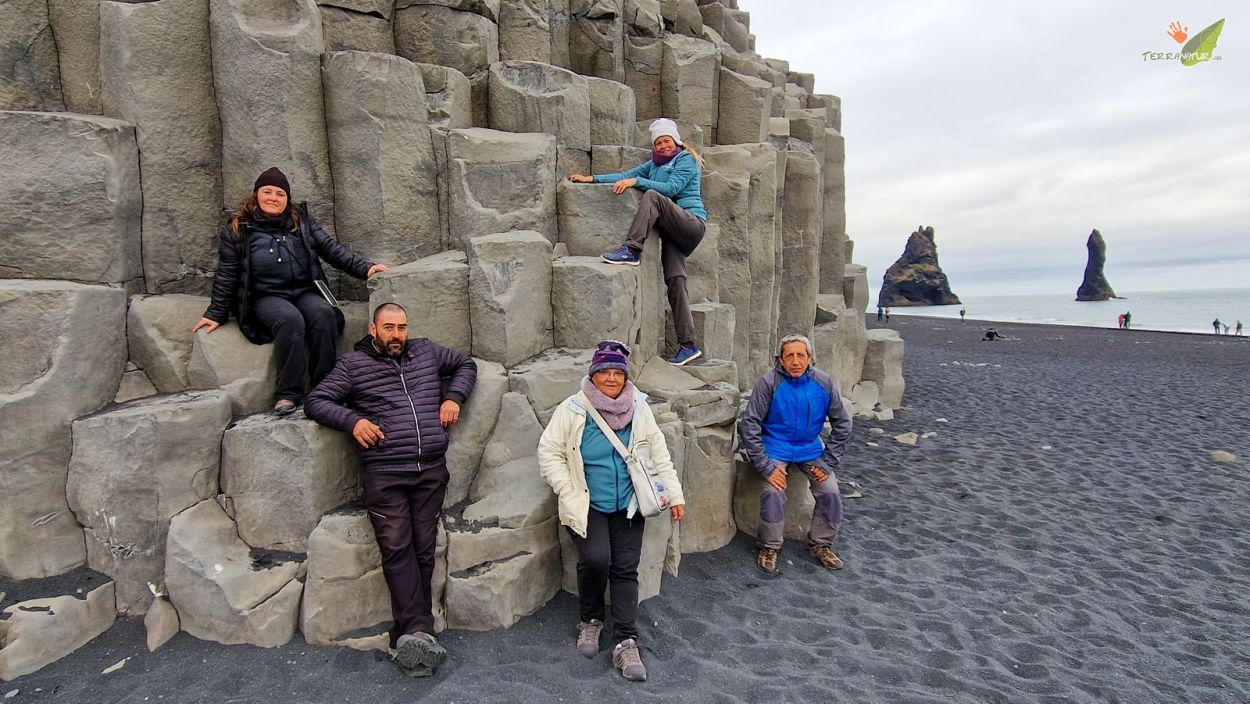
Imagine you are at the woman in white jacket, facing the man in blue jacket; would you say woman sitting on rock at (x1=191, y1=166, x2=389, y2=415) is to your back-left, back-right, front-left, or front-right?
back-left

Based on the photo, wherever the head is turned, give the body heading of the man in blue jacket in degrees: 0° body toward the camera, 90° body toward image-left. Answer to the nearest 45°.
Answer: approximately 0°

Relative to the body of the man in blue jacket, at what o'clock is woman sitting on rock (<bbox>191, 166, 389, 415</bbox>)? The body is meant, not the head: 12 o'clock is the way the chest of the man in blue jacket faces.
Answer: The woman sitting on rock is roughly at 2 o'clock from the man in blue jacket.

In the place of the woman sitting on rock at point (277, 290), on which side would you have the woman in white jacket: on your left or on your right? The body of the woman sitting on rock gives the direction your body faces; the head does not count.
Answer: on your left

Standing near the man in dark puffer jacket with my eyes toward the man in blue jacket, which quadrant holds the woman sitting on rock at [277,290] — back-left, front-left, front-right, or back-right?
back-left

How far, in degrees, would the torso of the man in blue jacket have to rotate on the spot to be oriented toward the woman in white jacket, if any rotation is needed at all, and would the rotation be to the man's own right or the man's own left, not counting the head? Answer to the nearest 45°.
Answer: approximately 45° to the man's own right

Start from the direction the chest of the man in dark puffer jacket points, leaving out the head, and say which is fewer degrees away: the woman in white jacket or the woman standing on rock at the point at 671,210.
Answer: the woman in white jacket
